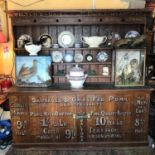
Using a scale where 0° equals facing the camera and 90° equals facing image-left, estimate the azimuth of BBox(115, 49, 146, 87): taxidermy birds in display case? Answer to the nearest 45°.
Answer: approximately 0°
